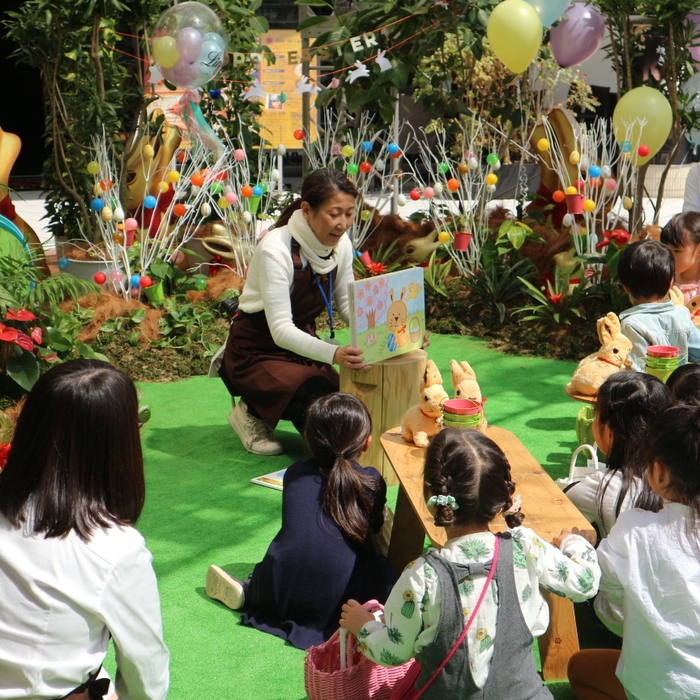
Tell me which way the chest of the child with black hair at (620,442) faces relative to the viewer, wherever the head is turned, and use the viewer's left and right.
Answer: facing away from the viewer and to the left of the viewer

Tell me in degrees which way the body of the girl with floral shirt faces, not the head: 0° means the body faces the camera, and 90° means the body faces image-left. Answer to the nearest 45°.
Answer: approximately 180°

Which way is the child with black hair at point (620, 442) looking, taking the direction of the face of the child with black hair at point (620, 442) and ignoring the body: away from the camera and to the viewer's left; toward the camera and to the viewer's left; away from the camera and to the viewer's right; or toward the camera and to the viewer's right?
away from the camera and to the viewer's left

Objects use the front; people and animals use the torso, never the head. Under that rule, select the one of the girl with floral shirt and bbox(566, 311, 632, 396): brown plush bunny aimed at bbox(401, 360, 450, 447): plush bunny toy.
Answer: the girl with floral shirt

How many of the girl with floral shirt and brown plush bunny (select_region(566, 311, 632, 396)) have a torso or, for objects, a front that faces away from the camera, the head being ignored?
1

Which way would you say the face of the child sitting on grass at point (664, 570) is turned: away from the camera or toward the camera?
away from the camera

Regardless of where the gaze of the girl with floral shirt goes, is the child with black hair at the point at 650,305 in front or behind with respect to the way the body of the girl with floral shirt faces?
in front

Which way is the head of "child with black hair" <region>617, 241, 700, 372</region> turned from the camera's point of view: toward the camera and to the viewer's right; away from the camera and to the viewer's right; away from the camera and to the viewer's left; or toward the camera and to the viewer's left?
away from the camera and to the viewer's left
